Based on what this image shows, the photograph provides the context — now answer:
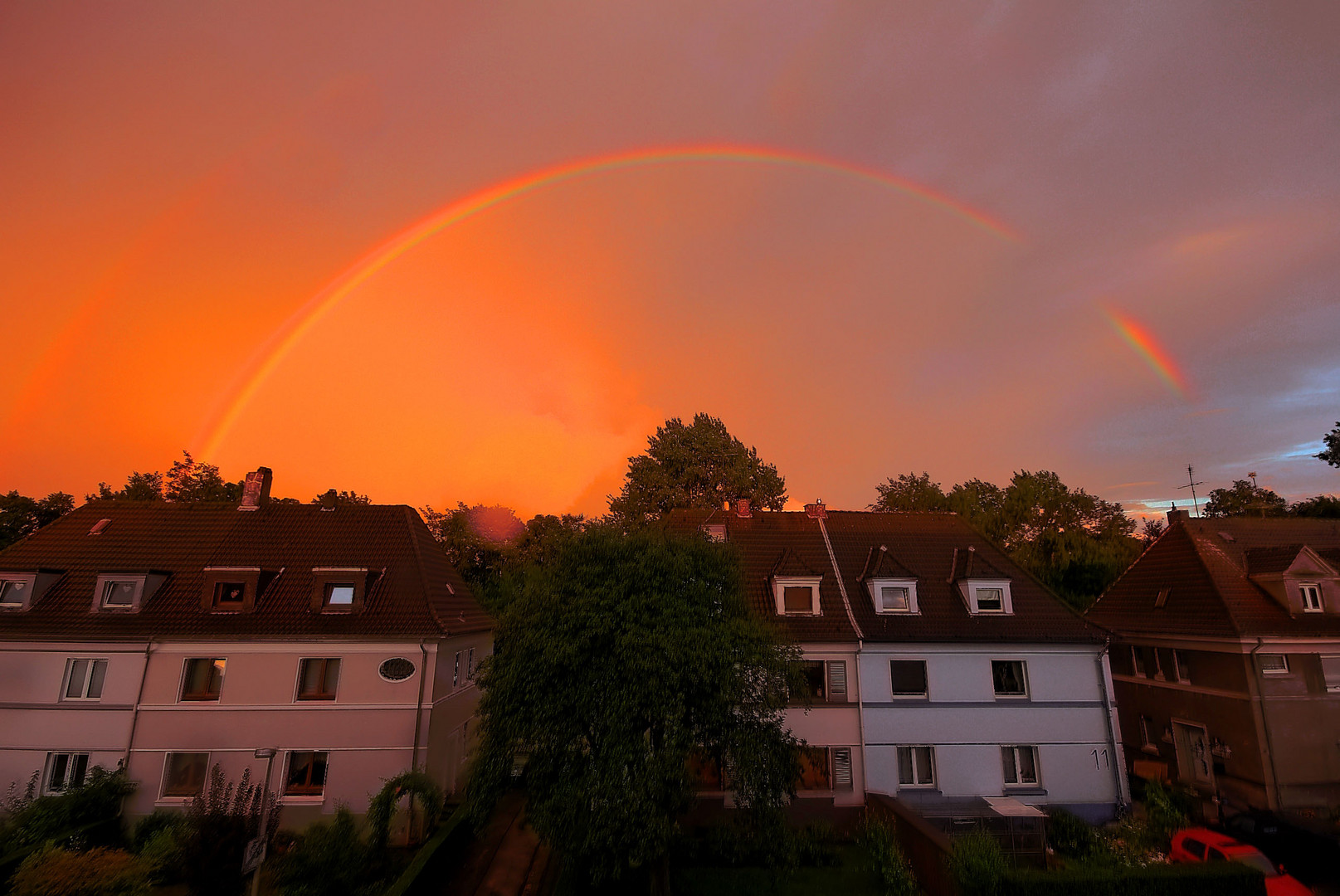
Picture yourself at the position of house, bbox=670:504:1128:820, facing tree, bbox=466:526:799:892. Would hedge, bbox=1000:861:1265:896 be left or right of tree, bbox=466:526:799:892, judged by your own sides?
left

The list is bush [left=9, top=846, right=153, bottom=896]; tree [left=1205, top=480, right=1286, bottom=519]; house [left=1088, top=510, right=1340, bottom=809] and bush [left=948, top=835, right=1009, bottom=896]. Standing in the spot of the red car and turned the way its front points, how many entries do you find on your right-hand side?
2

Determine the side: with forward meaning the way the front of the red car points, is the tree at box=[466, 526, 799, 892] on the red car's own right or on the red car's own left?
on the red car's own right

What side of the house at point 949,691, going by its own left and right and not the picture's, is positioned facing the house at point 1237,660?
left

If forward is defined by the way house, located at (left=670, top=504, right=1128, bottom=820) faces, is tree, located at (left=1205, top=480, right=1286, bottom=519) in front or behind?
behind

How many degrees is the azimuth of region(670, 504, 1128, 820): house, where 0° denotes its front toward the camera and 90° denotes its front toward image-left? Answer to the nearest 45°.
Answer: approximately 0°
